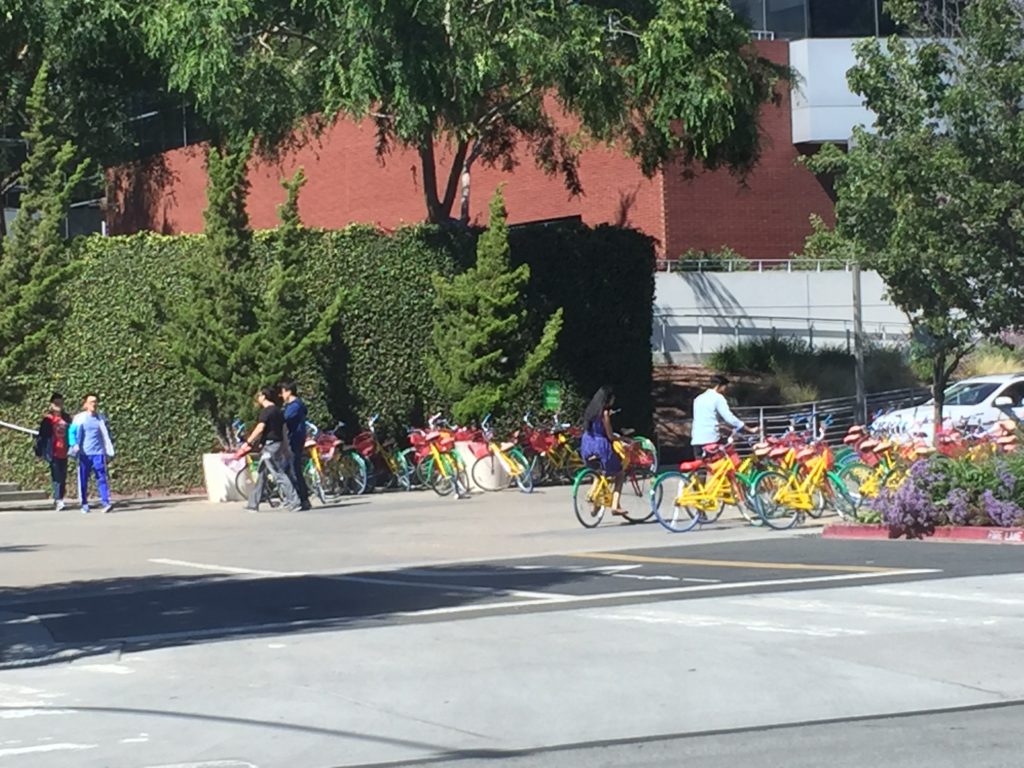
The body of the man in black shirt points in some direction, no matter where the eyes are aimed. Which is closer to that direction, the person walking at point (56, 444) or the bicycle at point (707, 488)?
the person walking

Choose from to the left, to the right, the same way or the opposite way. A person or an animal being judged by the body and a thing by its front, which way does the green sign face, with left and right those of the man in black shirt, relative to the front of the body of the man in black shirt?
to the left

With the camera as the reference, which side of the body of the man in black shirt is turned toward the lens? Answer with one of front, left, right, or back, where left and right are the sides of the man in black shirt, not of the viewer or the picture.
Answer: left

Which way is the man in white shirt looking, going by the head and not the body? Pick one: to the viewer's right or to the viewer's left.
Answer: to the viewer's right

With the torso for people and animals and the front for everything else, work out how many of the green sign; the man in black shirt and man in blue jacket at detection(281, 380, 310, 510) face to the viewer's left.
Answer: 2

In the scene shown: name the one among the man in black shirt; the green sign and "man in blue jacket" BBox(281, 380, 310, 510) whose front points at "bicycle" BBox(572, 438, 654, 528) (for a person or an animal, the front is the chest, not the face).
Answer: the green sign

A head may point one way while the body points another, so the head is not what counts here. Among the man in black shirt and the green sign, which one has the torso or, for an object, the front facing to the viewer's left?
the man in black shirt

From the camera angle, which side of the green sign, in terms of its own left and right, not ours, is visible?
front

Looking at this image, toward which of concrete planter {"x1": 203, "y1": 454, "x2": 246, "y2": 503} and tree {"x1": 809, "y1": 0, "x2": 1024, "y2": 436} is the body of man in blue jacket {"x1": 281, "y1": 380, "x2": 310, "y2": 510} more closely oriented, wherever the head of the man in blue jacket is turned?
the concrete planter

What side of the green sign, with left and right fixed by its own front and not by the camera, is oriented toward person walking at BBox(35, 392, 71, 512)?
right

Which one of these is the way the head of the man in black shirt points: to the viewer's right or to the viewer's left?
to the viewer's left

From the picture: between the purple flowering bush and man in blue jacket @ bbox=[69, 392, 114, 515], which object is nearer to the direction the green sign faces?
the purple flowering bush

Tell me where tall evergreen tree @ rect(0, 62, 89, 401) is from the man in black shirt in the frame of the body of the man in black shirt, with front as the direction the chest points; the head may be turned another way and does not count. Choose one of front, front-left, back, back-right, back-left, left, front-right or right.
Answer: front-right

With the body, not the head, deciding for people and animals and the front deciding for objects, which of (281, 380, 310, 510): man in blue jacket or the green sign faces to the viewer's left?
the man in blue jacket

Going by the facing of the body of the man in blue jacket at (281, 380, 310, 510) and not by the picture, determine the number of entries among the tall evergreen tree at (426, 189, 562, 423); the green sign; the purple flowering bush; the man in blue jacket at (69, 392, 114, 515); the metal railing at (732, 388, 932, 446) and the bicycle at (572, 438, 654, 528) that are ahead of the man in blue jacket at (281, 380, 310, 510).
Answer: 1

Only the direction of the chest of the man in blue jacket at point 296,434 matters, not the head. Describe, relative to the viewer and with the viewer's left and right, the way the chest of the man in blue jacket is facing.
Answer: facing to the left of the viewer

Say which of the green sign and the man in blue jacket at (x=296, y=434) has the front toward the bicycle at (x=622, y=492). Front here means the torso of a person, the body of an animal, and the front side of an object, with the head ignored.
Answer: the green sign

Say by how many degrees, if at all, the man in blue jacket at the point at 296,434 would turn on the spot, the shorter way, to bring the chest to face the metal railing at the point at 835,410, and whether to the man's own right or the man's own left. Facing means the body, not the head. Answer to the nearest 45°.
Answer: approximately 135° to the man's own right
